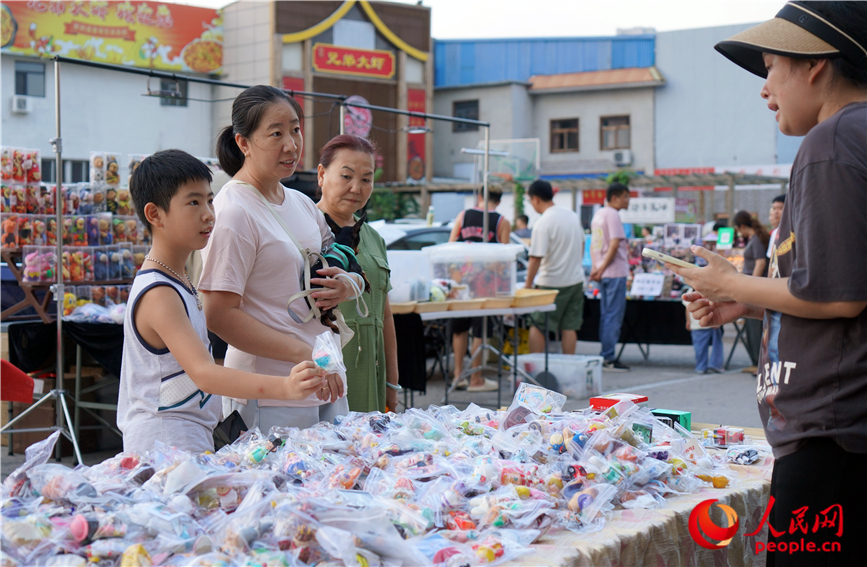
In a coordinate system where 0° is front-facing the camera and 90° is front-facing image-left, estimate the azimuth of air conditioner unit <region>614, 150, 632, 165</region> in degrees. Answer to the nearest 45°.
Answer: approximately 0°

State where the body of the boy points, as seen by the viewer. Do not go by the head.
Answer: to the viewer's right

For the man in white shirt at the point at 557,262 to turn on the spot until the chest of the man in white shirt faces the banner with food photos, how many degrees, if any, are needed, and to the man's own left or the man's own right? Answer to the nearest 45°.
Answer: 0° — they already face it

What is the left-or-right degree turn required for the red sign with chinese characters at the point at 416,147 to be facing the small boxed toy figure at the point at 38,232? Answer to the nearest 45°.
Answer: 0° — it already faces it

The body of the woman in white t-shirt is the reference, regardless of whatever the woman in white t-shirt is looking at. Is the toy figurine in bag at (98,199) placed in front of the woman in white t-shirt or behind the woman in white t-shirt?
behind

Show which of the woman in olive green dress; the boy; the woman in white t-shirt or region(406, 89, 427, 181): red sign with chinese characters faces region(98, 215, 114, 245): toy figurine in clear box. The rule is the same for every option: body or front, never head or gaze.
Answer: the red sign with chinese characters
